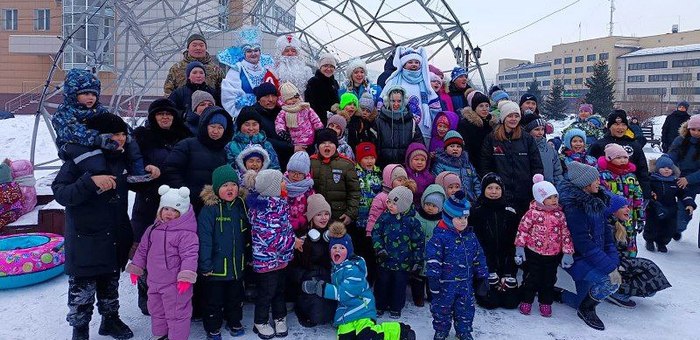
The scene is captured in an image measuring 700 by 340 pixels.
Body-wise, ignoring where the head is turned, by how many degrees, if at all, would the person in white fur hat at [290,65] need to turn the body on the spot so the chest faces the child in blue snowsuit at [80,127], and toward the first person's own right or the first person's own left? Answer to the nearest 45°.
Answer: approximately 45° to the first person's own right

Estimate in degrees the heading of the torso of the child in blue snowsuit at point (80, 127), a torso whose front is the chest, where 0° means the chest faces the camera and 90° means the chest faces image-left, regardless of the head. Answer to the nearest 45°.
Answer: approximately 315°

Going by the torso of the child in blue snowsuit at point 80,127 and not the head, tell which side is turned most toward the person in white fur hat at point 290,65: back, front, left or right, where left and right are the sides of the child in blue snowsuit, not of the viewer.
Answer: left

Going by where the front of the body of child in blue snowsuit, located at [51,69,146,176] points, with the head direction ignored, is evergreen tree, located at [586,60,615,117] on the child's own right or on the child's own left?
on the child's own left

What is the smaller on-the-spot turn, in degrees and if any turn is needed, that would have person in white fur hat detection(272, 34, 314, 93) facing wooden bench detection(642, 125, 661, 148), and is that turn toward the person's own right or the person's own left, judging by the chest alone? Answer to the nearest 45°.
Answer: approximately 135° to the person's own left

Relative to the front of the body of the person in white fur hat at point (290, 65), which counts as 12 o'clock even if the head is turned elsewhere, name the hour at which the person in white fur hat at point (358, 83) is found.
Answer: the person in white fur hat at point (358, 83) is roughly at 10 o'clock from the person in white fur hat at point (290, 65).

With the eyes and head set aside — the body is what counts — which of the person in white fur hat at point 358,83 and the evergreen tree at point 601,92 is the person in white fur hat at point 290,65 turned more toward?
the person in white fur hat

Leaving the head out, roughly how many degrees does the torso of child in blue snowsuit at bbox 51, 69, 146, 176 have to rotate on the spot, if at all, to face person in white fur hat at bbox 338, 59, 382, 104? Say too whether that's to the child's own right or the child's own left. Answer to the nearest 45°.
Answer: approximately 45° to the child's own left

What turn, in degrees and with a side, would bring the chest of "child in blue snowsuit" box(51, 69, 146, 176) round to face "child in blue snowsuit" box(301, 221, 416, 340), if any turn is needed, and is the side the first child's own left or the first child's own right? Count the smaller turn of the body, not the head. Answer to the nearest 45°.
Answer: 0° — they already face them
